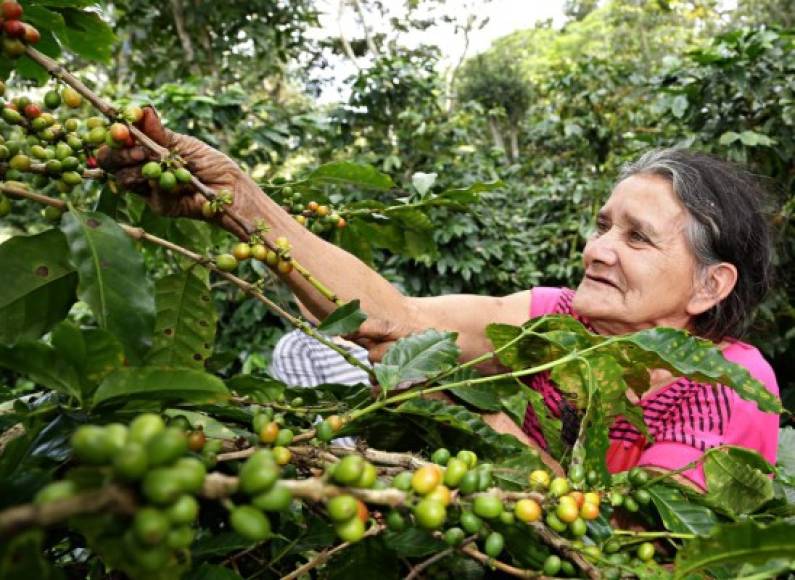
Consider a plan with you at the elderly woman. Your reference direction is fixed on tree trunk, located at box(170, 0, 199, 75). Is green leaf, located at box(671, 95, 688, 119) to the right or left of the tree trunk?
right

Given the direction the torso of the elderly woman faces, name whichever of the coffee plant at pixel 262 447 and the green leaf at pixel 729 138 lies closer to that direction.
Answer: the coffee plant

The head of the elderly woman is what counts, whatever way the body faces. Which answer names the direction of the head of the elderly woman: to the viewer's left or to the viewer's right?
to the viewer's left

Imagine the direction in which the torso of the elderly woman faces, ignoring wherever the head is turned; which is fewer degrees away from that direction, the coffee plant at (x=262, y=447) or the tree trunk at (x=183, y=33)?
the coffee plant

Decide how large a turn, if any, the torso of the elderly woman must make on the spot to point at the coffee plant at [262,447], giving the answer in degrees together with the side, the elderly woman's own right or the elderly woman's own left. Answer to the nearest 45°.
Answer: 0° — they already face it

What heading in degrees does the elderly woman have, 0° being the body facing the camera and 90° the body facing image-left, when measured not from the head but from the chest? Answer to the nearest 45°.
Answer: approximately 45°

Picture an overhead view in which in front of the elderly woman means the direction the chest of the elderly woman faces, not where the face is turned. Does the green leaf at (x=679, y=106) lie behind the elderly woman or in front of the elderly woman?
behind

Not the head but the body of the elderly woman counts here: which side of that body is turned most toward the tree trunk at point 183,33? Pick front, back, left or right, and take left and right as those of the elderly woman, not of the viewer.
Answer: right
